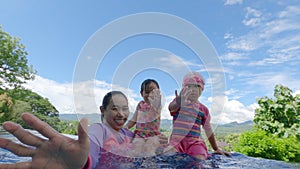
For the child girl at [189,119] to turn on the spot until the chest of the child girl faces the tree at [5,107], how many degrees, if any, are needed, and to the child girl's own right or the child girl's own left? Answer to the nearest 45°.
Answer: approximately 135° to the child girl's own right

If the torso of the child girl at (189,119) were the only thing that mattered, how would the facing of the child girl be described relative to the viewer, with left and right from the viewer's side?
facing the viewer

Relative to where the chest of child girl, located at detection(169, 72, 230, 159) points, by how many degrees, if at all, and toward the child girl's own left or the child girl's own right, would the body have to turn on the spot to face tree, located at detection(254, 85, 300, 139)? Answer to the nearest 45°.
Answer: approximately 135° to the child girl's own left

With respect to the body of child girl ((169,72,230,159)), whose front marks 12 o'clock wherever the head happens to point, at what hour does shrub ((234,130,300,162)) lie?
The shrub is roughly at 7 o'clock from the child girl.

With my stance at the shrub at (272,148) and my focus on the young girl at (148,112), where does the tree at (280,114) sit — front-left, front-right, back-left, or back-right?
back-right
